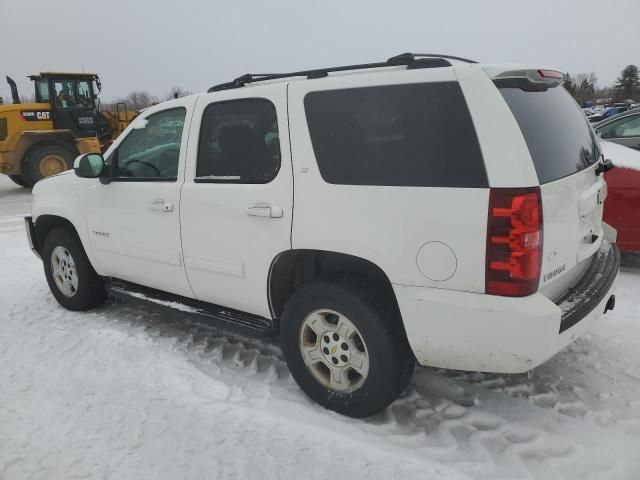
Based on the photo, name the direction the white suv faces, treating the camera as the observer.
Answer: facing away from the viewer and to the left of the viewer

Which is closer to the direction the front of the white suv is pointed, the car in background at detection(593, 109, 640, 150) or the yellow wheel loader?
the yellow wheel loader

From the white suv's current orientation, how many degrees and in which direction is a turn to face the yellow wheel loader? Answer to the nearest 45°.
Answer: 0° — it already faces it

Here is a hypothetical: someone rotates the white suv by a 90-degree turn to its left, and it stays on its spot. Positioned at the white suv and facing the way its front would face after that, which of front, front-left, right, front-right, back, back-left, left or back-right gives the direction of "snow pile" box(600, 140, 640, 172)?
back

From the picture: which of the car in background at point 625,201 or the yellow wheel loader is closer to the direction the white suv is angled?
the yellow wheel loader

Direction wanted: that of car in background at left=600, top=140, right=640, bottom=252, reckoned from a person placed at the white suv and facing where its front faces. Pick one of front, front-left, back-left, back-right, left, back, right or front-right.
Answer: right

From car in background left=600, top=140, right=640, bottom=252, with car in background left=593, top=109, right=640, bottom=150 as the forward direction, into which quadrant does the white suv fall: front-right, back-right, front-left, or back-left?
back-left
